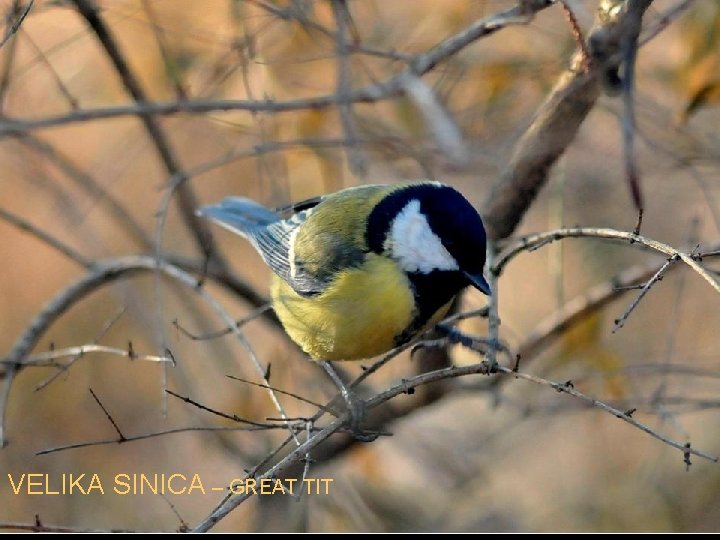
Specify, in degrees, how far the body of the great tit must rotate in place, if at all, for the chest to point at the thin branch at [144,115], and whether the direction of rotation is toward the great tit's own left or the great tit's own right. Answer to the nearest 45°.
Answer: approximately 135° to the great tit's own right

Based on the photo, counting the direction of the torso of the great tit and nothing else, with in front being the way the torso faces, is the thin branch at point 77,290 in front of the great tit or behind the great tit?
behind

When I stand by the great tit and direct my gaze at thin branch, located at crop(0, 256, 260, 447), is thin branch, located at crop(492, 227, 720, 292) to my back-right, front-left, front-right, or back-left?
back-left

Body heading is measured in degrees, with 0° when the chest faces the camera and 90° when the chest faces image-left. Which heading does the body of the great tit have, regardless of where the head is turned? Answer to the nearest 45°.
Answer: approximately 315°

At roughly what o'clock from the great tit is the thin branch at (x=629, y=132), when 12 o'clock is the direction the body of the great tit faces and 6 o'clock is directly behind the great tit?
The thin branch is roughly at 10 o'clock from the great tit.
